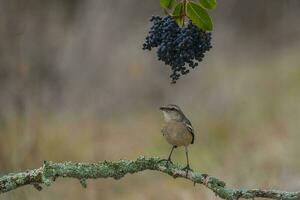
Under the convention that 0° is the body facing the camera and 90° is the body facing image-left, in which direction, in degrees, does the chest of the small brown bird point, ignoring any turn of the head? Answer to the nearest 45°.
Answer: approximately 45°
